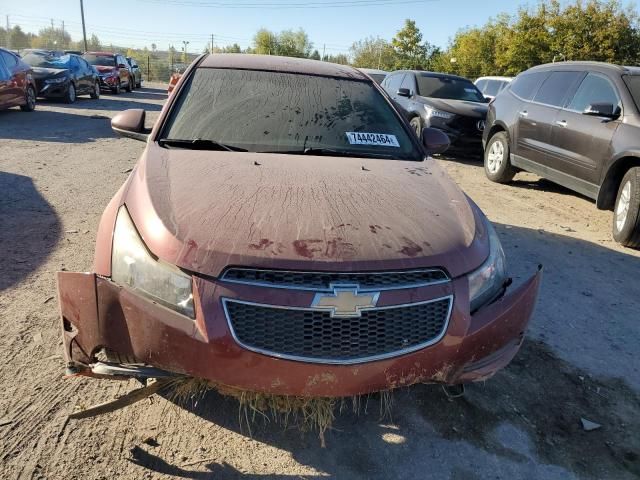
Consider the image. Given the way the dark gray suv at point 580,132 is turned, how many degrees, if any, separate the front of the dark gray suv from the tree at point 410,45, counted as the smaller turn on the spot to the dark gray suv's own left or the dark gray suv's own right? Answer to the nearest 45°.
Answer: approximately 135° to the dark gray suv's own left

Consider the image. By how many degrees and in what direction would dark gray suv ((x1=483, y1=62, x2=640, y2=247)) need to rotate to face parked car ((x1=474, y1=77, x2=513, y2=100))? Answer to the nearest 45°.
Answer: approximately 135° to its left

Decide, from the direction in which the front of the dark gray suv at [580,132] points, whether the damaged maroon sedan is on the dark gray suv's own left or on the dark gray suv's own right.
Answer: on the dark gray suv's own right

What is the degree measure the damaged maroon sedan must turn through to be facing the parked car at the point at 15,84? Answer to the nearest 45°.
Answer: approximately 135° to its right

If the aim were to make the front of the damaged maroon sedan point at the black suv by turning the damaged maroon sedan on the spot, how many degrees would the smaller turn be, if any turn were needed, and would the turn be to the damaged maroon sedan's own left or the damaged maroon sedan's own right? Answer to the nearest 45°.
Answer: approximately 180°

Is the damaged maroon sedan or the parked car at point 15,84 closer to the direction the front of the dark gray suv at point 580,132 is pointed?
the damaged maroon sedan

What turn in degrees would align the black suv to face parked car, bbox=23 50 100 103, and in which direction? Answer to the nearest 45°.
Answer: approximately 135° to its right
